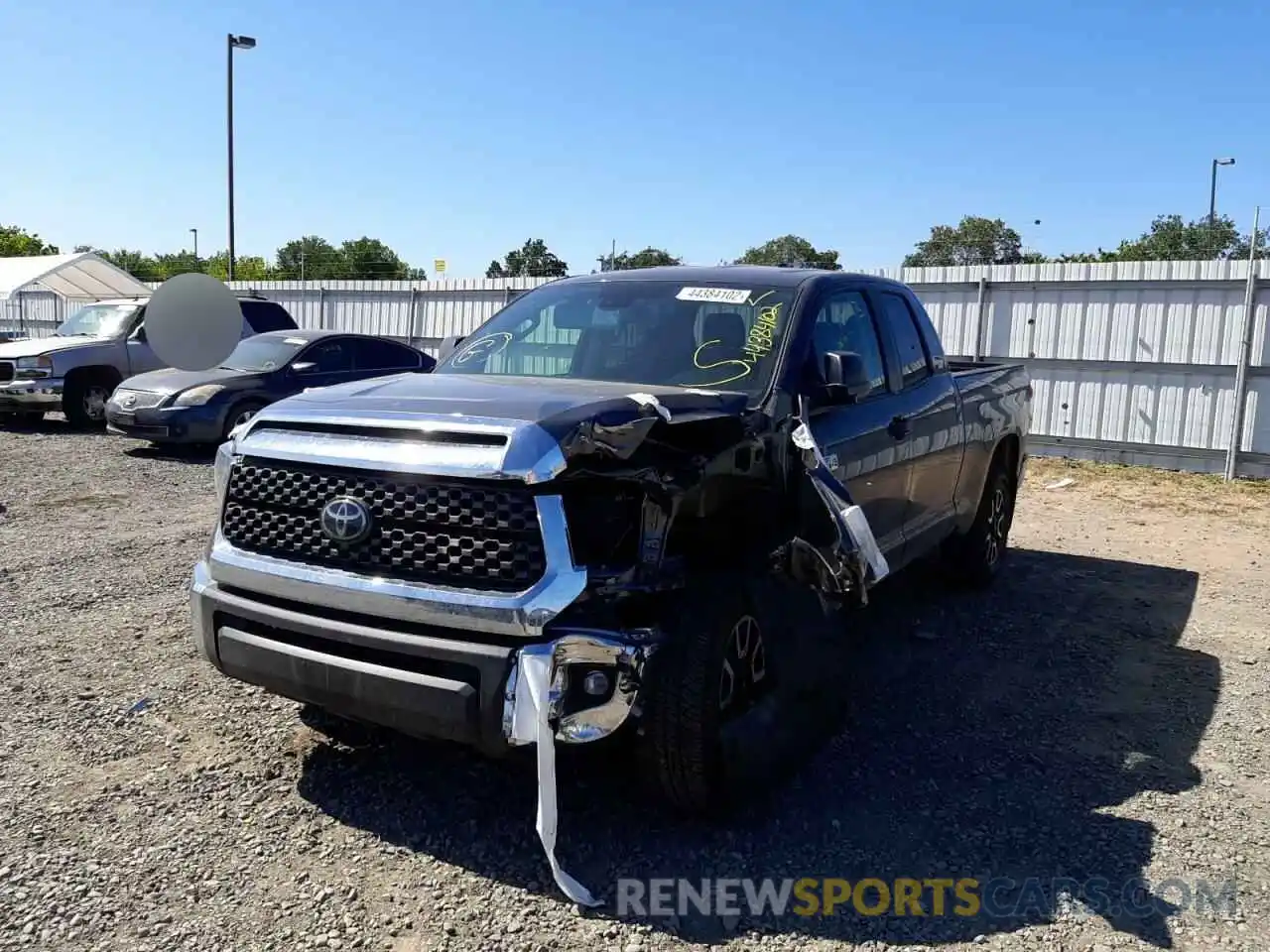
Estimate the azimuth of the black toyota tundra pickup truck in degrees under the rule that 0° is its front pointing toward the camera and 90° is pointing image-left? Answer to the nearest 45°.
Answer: approximately 45°

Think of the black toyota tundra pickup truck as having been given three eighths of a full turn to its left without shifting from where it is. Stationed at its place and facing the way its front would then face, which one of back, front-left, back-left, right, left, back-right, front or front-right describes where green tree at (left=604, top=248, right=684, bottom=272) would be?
left

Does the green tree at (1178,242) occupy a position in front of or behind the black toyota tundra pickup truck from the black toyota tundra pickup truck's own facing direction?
behind

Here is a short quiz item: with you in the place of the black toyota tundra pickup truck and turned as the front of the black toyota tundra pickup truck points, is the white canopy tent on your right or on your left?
on your right

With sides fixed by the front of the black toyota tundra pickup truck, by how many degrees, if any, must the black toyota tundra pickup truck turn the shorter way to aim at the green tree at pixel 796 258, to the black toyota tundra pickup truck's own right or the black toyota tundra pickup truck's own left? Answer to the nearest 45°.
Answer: approximately 135° to the black toyota tundra pickup truck's own right
